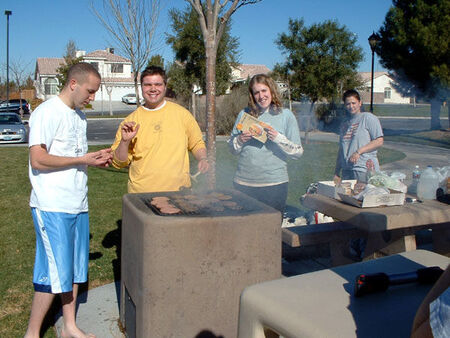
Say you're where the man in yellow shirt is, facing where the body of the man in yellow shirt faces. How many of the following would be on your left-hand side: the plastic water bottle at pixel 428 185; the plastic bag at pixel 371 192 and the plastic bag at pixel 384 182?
3

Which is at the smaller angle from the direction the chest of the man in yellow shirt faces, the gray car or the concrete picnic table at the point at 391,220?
the concrete picnic table

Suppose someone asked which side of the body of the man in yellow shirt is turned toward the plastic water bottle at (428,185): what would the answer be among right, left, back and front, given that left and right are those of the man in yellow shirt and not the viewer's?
left

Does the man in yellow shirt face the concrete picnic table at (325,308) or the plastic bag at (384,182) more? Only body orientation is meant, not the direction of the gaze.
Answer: the concrete picnic table

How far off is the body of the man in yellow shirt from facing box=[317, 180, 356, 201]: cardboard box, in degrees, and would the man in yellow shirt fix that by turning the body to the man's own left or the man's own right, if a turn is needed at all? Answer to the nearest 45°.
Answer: approximately 90° to the man's own left

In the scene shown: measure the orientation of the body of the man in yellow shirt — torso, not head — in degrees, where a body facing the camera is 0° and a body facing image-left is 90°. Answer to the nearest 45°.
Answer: approximately 0°

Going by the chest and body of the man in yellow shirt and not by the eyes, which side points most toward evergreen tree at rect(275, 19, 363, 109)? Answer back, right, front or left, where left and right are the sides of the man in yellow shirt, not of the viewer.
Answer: back

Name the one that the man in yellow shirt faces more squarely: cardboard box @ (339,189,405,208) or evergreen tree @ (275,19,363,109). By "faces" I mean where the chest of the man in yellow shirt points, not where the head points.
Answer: the cardboard box

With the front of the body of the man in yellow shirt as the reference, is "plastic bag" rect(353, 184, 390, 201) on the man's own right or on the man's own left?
on the man's own left

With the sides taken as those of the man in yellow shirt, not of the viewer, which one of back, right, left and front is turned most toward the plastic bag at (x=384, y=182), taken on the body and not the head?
left
